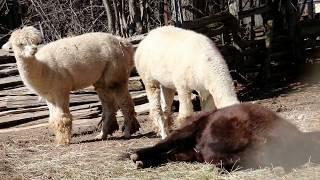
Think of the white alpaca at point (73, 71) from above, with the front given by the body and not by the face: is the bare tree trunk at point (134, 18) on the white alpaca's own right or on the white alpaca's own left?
on the white alpaca's own right

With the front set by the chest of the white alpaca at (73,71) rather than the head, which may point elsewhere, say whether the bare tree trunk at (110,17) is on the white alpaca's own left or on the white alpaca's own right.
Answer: on the white alpaca's own right

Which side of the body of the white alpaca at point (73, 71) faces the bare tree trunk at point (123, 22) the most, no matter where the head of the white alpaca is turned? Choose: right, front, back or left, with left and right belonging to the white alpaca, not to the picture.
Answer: right

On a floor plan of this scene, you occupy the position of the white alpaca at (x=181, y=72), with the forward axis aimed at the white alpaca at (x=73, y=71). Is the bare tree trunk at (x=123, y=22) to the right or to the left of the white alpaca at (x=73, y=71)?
right

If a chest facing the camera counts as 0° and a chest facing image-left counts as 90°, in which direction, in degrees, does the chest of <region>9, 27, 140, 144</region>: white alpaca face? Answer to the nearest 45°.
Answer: approximately 90°

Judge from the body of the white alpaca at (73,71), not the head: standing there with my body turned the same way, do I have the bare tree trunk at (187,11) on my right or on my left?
on my right

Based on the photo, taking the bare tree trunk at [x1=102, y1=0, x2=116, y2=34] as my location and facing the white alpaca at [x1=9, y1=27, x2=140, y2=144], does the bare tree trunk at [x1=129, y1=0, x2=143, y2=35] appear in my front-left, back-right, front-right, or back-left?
back-left
